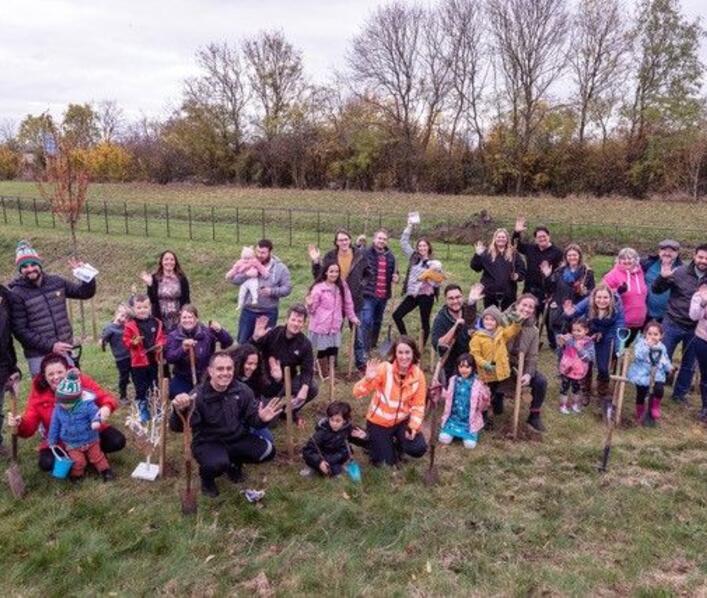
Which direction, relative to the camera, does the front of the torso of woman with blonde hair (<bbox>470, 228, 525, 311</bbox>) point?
toward the camera

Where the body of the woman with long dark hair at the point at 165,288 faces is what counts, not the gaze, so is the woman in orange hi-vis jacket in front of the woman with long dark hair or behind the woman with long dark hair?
in front

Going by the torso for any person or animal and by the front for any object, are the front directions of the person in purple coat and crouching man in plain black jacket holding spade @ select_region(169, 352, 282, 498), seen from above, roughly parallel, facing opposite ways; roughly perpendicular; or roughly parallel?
roughly parallel

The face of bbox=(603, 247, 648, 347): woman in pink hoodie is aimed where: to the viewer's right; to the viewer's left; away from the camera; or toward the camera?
toward the camera

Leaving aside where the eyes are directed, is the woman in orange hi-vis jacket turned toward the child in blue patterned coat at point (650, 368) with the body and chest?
no

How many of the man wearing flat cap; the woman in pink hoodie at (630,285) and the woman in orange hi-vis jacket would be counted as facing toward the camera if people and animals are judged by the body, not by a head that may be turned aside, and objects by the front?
3

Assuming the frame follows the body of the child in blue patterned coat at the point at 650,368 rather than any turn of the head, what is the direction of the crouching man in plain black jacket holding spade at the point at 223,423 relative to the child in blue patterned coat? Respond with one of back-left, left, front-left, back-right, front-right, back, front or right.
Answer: front-right

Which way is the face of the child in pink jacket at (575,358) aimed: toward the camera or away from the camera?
toward the camera

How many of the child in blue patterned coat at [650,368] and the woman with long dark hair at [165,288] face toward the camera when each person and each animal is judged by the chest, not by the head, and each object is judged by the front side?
2

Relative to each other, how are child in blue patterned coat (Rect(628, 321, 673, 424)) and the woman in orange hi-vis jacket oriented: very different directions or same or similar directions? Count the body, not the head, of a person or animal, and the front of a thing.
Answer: same or similar directions

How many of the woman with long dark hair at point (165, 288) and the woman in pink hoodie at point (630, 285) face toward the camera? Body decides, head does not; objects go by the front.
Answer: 2

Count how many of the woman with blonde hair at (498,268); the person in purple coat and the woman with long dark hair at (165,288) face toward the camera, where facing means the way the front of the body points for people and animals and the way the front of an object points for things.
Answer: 3

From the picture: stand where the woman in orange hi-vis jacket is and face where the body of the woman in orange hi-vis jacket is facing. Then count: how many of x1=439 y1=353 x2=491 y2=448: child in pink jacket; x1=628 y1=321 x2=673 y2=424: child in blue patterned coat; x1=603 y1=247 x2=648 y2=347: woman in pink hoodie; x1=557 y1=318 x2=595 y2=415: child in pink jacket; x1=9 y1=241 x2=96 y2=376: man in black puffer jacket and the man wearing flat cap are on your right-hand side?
1

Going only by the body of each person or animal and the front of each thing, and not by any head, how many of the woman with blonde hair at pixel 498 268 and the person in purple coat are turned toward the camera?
2

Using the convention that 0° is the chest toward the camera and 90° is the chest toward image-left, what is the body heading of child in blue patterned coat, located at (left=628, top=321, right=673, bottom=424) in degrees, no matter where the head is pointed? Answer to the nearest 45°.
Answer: approximately 0°

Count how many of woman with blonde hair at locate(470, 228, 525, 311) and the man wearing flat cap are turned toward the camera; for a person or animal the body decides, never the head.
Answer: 2

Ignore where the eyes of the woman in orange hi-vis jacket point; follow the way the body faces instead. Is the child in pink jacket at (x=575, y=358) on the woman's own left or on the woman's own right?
on the woman's own left

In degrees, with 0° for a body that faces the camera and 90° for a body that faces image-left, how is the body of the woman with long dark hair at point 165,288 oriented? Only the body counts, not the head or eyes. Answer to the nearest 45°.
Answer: approximately 0°

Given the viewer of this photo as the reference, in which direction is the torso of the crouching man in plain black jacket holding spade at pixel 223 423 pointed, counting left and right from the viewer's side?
facing the viewer

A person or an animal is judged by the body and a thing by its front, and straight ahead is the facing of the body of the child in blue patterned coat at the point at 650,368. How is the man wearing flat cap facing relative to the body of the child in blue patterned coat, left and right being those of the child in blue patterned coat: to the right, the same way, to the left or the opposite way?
the same way

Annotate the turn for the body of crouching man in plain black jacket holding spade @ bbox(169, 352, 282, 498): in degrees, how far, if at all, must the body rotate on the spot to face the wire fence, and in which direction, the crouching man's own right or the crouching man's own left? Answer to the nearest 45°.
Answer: approximately 180°

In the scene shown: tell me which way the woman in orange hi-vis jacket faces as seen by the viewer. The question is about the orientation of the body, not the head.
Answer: toward the camera

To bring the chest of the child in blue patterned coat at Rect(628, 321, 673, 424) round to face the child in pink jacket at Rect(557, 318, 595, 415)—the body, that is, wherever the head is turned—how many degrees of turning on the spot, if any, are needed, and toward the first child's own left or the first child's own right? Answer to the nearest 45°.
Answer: approximately 90° to the first child's own right
